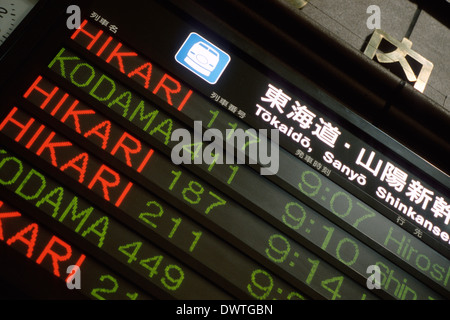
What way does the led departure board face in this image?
toward the camera
